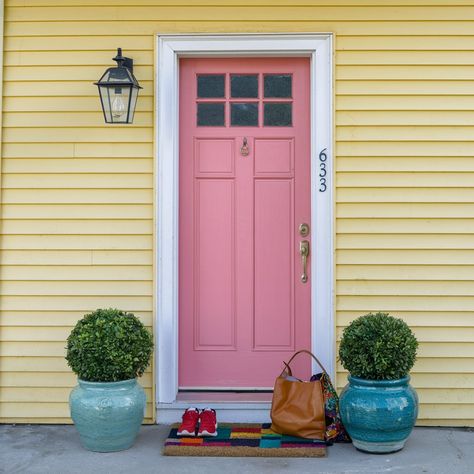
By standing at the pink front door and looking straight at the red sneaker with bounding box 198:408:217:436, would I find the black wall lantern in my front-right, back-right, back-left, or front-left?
front-right

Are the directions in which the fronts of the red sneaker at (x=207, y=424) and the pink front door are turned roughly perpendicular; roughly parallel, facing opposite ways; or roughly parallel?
roughly parallel

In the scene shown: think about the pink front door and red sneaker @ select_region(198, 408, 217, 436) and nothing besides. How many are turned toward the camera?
2

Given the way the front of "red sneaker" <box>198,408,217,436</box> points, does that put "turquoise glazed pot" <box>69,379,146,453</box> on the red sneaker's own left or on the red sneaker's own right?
on the red sneaker's own right

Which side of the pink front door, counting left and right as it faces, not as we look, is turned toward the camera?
front

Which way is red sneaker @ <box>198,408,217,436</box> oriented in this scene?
toward the camera

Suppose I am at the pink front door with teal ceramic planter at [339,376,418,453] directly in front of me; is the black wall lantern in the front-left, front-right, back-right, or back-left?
back-right

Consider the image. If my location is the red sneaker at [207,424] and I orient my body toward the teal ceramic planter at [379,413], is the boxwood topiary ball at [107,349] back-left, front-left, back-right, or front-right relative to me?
back-right
